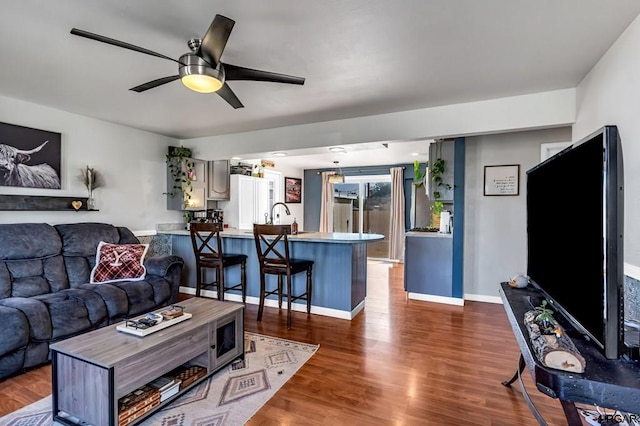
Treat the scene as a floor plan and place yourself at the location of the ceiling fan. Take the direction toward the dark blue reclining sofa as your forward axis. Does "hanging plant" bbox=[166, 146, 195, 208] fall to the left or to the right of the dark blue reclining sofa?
right

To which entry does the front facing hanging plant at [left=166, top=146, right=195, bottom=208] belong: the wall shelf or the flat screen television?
the flat screen television

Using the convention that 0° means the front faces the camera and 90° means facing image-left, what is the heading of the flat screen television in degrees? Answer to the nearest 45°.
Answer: approximately 90°

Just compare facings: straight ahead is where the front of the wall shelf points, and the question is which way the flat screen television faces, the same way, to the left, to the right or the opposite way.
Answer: the opposite way

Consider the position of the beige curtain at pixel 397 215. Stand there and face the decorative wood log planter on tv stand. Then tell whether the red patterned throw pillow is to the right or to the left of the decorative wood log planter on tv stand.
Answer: right

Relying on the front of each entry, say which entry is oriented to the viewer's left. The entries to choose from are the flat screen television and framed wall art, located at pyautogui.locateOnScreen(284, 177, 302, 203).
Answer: the flat screen television

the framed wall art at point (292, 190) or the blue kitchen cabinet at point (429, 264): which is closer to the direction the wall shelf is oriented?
the blue kitchen cabinet

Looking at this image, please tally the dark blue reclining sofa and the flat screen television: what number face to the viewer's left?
1

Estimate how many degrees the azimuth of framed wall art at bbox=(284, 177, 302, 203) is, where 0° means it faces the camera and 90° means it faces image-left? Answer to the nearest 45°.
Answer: approximately 315°
